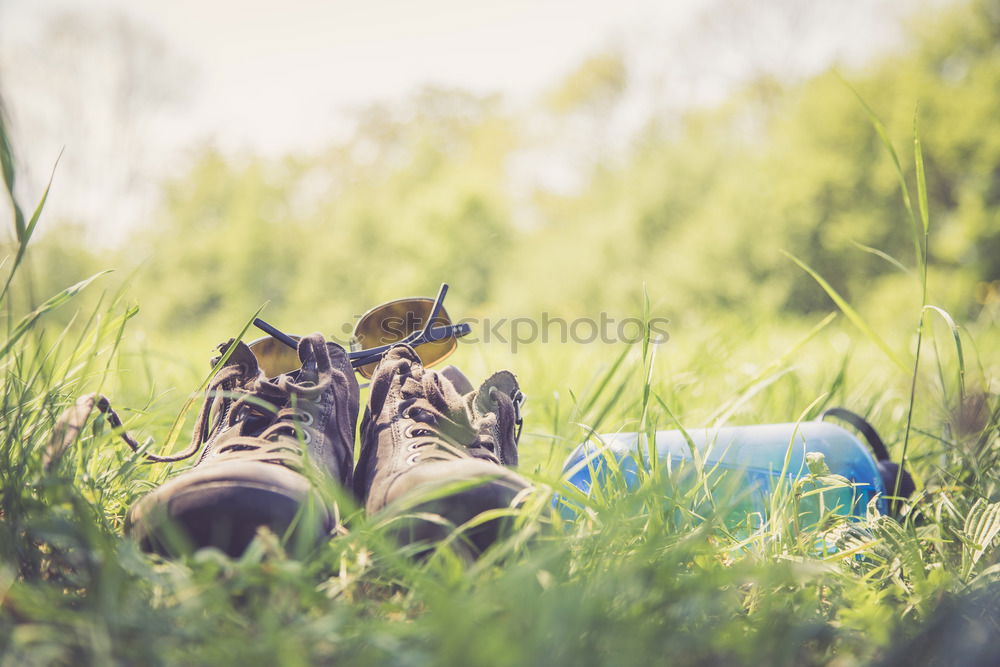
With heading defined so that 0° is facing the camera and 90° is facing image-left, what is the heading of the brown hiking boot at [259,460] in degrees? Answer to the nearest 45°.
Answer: approximately 0°

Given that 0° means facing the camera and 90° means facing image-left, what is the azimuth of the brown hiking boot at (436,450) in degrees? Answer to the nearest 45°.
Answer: approximately 0°

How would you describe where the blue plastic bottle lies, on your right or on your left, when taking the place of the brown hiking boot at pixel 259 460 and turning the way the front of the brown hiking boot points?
on your left
